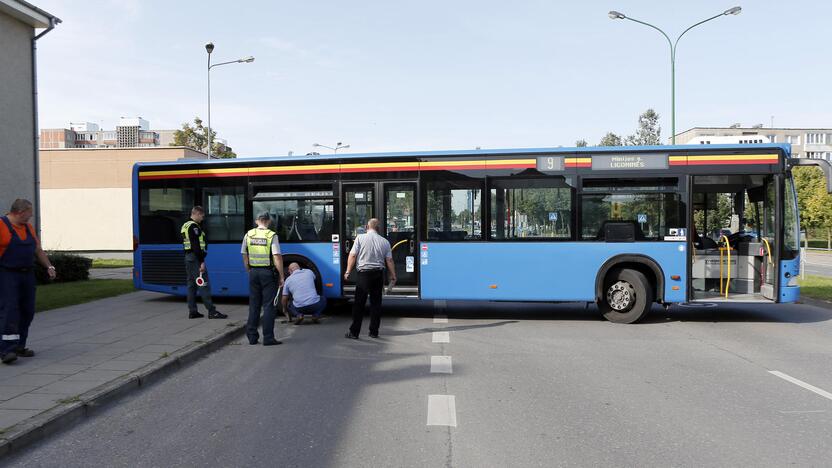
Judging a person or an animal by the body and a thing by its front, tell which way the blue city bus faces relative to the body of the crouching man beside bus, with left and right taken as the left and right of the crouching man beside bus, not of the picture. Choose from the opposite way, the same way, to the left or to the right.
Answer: to the right

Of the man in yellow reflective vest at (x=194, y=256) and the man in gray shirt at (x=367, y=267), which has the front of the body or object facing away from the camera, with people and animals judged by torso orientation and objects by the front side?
the man in gray shirt

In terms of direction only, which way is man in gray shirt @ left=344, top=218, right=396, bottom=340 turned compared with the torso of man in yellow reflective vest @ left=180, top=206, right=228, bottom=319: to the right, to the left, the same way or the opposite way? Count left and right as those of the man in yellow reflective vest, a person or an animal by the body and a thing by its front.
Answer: to the left

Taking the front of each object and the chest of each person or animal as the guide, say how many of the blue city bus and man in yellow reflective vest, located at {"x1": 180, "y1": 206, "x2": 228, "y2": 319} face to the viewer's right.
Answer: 2

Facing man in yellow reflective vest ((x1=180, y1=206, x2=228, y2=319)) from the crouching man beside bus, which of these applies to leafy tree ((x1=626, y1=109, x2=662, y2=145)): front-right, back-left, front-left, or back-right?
back-right

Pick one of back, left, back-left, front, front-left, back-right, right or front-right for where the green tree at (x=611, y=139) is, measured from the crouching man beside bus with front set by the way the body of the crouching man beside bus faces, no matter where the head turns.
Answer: front-right

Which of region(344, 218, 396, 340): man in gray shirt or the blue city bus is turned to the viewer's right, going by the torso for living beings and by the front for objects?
the blue city bus

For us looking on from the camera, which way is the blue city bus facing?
facing to the right of the viewer

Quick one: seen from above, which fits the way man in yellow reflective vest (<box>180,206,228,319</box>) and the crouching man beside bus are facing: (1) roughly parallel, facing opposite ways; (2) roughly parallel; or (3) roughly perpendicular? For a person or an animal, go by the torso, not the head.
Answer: roughly perpendicular

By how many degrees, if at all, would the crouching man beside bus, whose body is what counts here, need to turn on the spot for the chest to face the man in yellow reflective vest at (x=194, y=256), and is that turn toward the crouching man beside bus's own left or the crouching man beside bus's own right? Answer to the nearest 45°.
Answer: approximately 90° to the crouching man beside bus's own left

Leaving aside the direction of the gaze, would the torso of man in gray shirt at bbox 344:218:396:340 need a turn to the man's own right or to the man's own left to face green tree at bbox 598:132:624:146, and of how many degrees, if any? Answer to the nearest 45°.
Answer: approximately 45° to the man's own right

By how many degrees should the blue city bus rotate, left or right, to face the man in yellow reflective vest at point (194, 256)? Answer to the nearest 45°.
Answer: approximately 180°

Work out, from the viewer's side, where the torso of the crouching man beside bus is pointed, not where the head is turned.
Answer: away from the camera

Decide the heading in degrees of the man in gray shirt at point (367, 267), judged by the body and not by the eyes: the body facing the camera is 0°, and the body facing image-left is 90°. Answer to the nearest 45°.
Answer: approximately 180°

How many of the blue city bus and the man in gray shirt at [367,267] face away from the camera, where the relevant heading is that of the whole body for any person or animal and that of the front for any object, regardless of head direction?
1

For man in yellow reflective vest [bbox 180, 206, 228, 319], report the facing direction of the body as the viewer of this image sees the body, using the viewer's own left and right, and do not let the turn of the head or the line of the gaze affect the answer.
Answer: facing to the right of the viewer

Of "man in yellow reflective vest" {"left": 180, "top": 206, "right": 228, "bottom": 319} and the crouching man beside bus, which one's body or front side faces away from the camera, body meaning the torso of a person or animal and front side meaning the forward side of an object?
the crouching man beside bus
